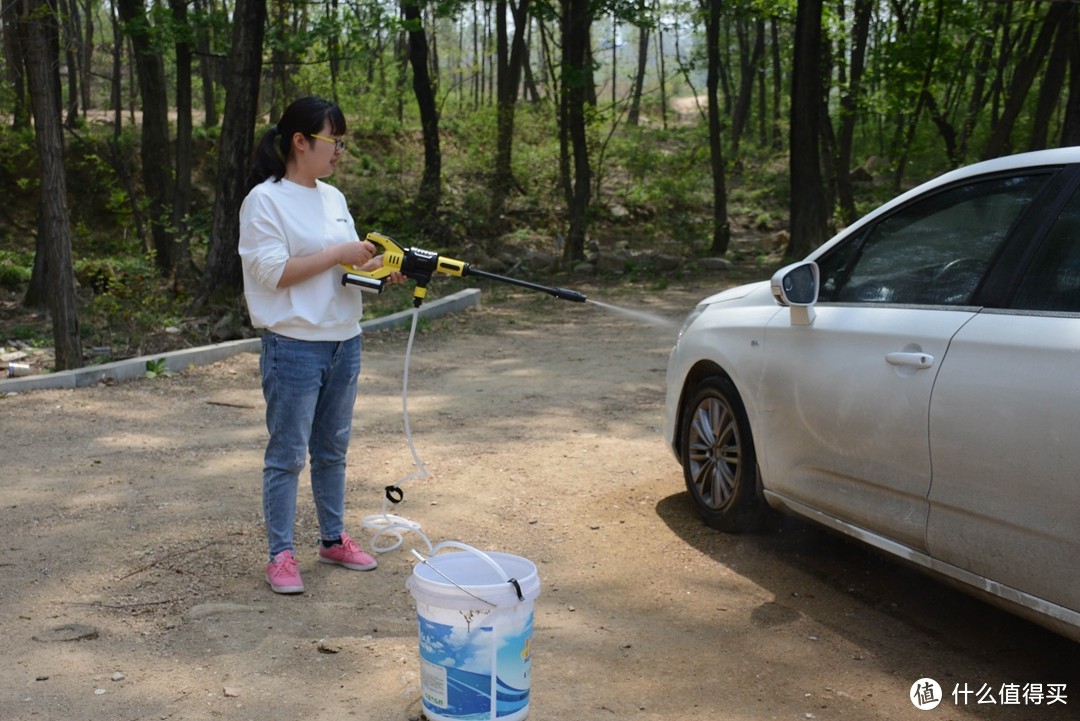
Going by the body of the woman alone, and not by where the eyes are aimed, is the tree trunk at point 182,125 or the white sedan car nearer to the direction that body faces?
the white sedan car

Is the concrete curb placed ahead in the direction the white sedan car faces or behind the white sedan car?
ahead

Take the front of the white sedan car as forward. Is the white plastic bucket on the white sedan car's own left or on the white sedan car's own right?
on the white sedan car's own left

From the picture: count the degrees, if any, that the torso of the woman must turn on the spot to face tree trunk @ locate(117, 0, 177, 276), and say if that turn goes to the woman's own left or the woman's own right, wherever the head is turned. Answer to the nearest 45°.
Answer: approximately 135° to the woman's own left

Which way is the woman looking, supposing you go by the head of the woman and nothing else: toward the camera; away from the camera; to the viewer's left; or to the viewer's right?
to the viewer's right

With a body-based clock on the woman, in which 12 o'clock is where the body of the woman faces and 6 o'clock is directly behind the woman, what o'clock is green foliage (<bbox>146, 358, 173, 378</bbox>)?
The green foliage is roughly at 7 o'clock from the woman.

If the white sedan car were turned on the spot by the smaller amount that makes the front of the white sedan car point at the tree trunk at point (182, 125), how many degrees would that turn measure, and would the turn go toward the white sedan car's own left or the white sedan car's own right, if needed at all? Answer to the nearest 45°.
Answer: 0° — it already faces it

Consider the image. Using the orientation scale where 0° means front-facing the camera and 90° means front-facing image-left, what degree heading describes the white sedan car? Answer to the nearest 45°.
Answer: approximately 135°

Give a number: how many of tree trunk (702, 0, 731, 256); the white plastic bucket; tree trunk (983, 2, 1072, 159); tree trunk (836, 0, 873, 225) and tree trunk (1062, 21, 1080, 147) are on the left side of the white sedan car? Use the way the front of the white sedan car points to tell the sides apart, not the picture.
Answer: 1

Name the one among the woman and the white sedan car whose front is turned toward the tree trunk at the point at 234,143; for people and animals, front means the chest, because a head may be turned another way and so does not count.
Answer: the white sedan car

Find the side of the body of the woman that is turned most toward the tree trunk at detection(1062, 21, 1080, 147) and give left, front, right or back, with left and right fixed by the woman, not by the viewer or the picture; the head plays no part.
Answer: left

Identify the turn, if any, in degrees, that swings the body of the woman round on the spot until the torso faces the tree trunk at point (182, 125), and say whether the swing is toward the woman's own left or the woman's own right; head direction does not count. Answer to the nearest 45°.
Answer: approximately 135° to the woman's own left

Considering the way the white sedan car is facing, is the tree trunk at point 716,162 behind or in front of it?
in front

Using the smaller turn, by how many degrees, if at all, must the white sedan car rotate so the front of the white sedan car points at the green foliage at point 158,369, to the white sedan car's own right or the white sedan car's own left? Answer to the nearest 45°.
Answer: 0° — it already faces it

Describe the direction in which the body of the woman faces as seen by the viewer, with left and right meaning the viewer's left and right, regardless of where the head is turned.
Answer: facing the viewer and to the right of the viewer

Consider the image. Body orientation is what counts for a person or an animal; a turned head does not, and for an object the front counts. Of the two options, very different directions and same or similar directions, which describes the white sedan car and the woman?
very different directions

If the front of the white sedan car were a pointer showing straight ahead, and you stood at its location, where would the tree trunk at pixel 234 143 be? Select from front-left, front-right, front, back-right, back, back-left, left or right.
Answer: front

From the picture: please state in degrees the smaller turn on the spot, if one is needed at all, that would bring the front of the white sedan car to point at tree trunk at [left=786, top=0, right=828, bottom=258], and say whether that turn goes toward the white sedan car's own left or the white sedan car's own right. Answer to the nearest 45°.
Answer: approximately 45° to the white sedan car's own right
